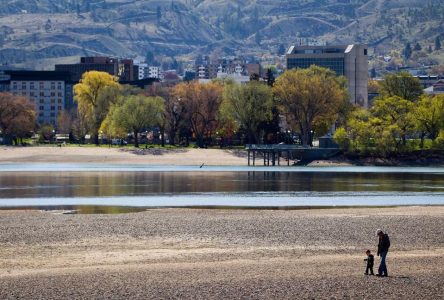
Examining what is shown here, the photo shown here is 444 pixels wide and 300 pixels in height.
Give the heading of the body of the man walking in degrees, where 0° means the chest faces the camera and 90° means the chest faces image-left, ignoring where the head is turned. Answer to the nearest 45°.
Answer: approximately 90°
